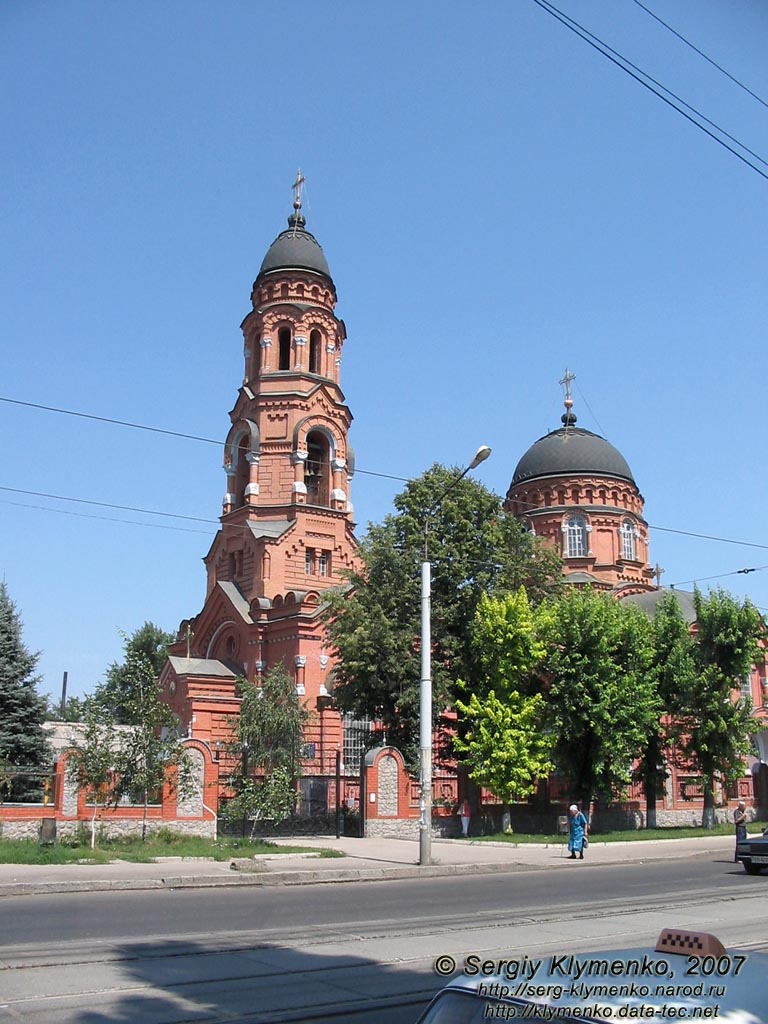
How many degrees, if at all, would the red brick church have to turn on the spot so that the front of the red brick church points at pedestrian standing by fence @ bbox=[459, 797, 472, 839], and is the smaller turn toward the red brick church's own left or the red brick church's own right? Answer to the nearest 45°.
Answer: approximately 90° to the red brick church's own left

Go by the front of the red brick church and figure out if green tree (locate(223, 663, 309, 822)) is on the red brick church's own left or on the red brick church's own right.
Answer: on the red brick church's own left

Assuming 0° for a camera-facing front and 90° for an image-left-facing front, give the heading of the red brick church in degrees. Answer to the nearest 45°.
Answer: approximately 45°

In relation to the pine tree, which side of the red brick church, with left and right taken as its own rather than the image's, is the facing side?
front

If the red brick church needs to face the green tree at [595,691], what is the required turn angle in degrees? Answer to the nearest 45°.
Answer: approximately 90° to its left

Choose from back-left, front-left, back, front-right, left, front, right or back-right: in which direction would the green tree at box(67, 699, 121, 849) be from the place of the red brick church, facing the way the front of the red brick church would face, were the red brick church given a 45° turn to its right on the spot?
left

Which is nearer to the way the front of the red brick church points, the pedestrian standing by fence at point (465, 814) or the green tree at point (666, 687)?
the pedestrian standing by fence

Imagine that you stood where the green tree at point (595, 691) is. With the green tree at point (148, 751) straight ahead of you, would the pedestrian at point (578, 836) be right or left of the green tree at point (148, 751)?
left
